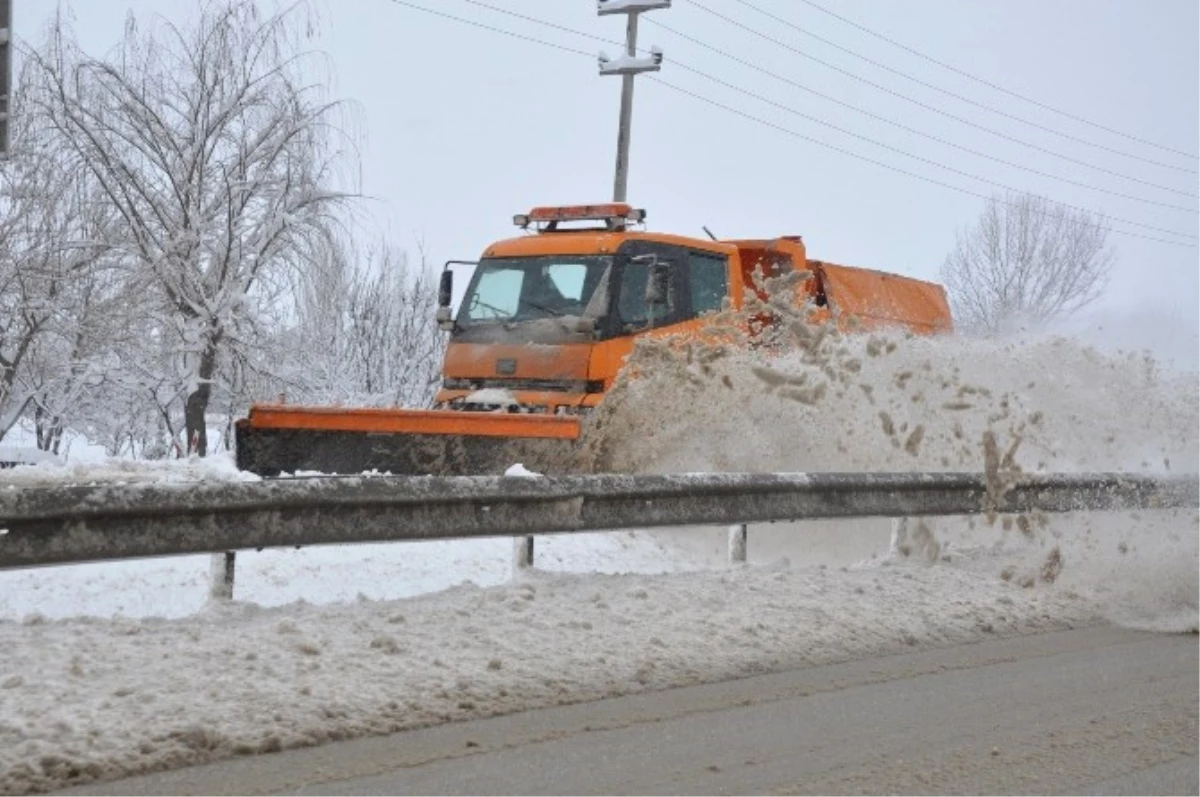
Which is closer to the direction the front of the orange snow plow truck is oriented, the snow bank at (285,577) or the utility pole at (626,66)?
the snow bank

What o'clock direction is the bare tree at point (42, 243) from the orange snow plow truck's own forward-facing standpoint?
The bare tree is roughly at 3 o'clock from the orange snow plow truck.

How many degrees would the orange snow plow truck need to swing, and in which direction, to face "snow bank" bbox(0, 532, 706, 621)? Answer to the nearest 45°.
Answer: approximately 45° to its left

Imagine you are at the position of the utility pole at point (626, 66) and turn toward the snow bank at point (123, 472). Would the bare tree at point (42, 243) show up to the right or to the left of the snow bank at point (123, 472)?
right

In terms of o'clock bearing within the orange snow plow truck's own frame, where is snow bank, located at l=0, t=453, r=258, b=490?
The snow bank is roughly at 1 o'clock from the orange snow plow truck.

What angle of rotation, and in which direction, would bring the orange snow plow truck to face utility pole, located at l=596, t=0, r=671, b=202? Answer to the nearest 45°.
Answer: approximately 135° to its right

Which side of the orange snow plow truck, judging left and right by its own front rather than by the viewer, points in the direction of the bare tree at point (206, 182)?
right

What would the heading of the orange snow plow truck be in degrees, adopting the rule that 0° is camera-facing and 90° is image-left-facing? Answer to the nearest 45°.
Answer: approximately 45°

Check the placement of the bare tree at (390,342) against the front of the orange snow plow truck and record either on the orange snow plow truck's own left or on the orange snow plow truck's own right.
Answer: on the orange snow plow truck's own right

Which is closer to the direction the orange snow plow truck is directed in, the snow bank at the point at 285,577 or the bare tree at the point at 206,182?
the snow bank

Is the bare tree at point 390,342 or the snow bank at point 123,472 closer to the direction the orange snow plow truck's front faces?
the snow bank
